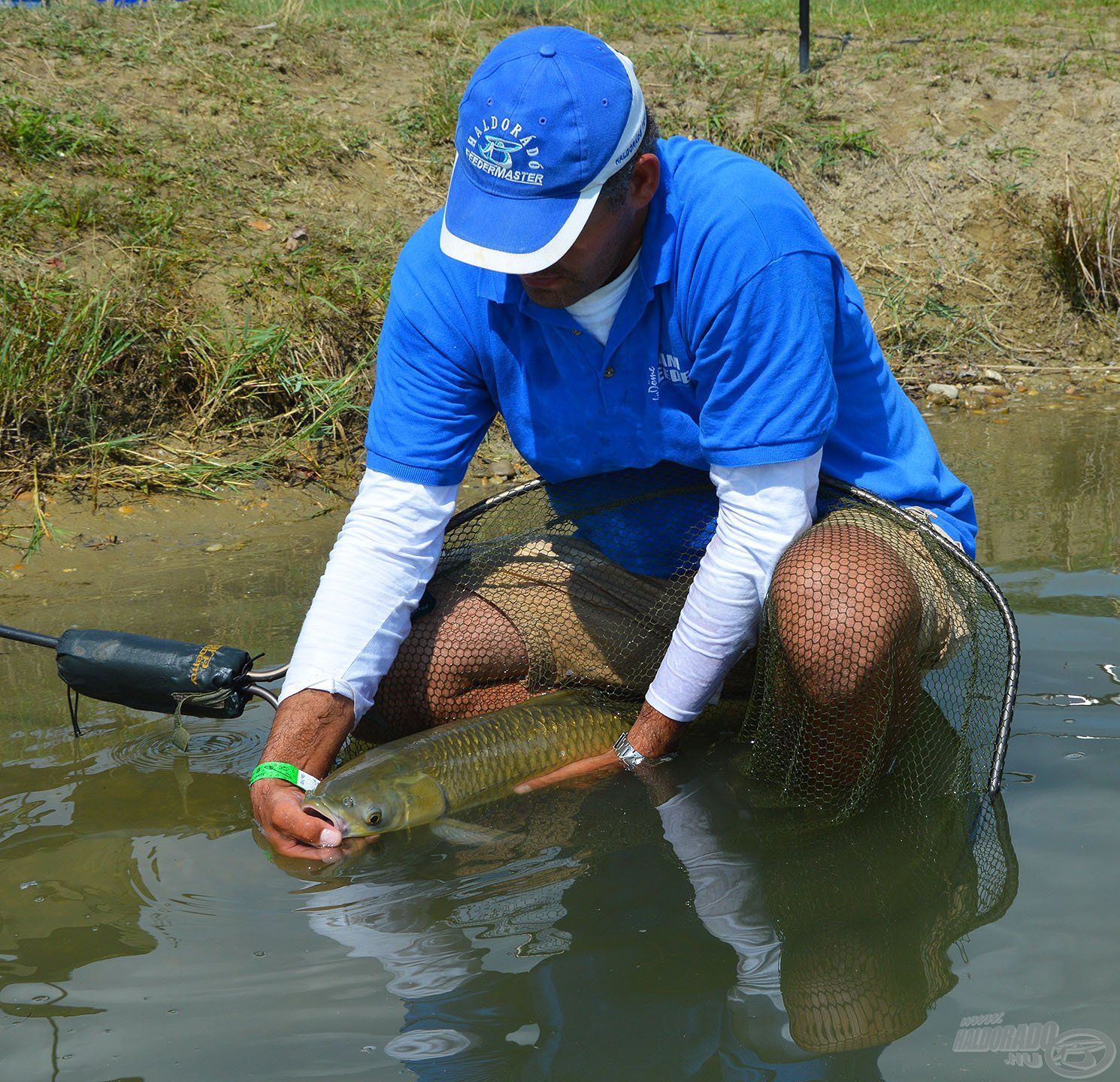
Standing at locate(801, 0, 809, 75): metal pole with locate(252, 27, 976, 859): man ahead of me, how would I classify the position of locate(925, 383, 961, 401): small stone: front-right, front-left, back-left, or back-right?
front-left

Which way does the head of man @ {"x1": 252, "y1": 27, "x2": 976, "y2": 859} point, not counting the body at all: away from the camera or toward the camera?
toward the camera

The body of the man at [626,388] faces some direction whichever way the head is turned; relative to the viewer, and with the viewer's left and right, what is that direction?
facing the viewer and to the left of the viewer

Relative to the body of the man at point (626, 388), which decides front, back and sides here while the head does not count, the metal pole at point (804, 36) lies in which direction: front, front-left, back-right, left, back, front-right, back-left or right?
back-right
